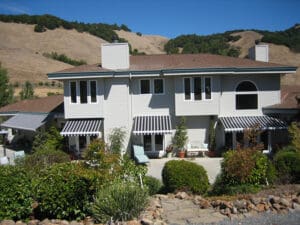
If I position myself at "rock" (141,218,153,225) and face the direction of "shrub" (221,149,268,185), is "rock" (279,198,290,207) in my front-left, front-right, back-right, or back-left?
front-right

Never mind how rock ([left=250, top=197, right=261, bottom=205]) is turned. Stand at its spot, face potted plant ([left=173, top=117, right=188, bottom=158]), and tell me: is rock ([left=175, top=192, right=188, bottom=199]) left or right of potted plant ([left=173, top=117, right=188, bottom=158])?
left

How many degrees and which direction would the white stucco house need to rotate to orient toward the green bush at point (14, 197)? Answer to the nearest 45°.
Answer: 0° — it already faces it

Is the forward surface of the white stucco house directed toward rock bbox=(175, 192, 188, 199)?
yes

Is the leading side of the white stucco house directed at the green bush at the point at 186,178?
yes

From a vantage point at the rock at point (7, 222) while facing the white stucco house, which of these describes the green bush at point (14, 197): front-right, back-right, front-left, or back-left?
front-left

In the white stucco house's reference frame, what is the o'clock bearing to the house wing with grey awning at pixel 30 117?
The house wing with grey awning is roughly at 4 o'clock from the white stucco house.

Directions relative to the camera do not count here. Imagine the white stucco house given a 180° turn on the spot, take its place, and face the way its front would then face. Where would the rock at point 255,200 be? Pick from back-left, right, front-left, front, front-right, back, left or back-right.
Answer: back

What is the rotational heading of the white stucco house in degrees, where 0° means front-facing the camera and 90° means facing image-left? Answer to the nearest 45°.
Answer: approximately 0°

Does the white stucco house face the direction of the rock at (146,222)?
yes

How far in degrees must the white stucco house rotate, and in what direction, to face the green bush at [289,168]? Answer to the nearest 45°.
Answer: approximately 45° to its left

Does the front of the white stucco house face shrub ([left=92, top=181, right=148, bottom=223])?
yes

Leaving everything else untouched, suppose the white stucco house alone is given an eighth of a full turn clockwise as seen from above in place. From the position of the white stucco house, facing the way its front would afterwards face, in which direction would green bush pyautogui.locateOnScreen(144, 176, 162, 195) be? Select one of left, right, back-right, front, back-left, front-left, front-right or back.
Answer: front-left

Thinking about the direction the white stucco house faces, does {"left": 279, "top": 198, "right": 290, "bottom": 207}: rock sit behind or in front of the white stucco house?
in front

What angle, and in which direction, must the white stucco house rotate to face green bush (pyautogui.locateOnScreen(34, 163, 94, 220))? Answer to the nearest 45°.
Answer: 0° — it already faces it
